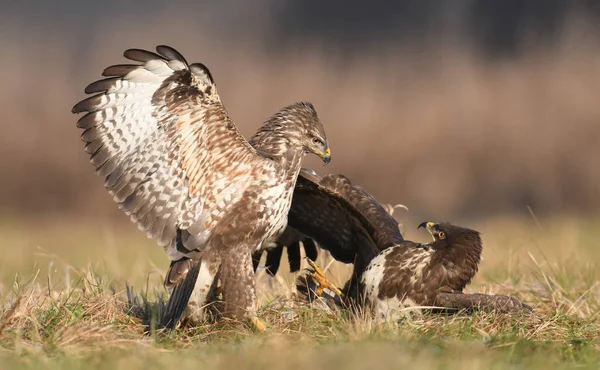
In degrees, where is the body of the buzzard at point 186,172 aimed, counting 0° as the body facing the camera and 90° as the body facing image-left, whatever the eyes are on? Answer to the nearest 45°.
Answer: approximately 270°

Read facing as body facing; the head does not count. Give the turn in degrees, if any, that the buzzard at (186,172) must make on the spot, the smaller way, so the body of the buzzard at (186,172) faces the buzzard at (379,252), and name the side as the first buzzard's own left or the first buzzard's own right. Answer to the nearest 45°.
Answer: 0° — it already faces it
